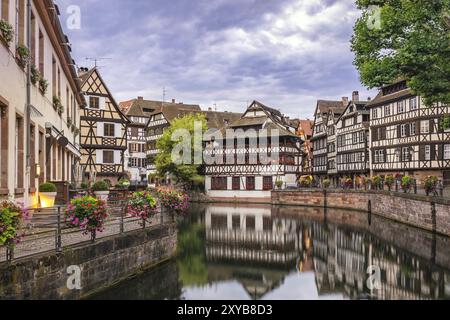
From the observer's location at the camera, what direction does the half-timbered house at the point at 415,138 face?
facing the viewer and to the left of the viewer

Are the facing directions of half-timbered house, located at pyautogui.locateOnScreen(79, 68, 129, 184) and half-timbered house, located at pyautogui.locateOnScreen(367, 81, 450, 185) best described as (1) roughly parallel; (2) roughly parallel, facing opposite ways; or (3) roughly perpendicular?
roughly perpendicular

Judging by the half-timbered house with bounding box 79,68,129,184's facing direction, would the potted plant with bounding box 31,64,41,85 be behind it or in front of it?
in front

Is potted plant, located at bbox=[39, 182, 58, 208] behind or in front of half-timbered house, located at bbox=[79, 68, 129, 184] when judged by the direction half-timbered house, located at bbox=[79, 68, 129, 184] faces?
in front

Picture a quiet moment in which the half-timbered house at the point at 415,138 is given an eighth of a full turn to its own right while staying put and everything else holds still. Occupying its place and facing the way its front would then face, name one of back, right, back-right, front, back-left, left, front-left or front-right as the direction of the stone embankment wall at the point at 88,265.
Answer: left

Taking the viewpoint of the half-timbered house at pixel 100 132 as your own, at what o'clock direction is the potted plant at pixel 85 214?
The potted plant is roughly at 12 o'clock from the half-timbered house.

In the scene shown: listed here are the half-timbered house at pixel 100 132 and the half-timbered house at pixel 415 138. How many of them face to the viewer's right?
0

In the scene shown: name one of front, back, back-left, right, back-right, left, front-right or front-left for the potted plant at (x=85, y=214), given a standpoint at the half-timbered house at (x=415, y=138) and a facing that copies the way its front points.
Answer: front-left

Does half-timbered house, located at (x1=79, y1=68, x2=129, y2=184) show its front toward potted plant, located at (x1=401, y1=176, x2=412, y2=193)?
no

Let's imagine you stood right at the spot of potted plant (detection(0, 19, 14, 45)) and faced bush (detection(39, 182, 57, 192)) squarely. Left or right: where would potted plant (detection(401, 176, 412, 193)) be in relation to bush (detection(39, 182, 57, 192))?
right

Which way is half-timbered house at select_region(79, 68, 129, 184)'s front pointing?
toward the camera

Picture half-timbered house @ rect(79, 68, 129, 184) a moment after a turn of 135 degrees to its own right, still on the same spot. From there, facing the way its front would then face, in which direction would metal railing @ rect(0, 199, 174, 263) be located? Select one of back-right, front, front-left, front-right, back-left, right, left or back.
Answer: back-left
